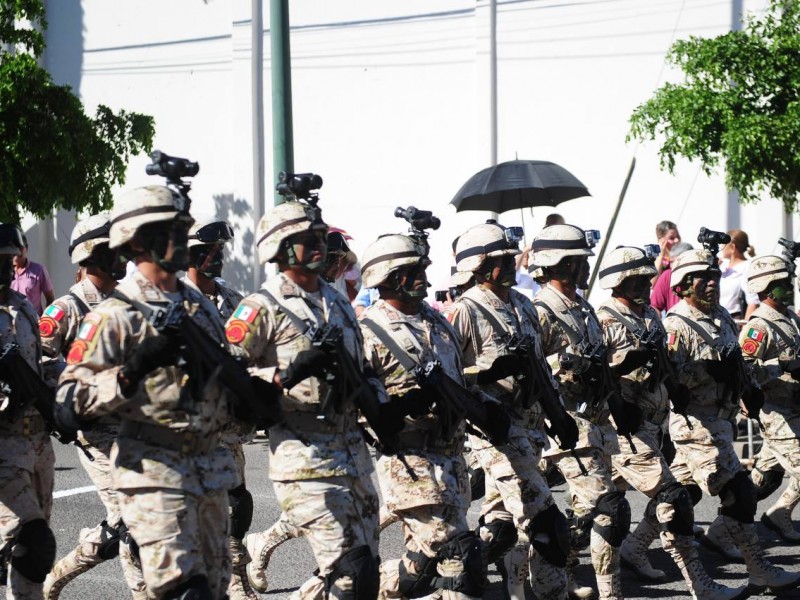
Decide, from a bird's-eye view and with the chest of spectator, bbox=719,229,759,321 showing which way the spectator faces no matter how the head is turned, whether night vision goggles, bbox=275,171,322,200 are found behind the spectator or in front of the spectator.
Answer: in front

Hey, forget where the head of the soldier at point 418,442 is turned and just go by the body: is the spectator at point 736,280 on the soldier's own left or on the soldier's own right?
on the soldier's own left

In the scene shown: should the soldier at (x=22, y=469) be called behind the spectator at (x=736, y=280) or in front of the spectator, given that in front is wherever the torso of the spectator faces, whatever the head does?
in front

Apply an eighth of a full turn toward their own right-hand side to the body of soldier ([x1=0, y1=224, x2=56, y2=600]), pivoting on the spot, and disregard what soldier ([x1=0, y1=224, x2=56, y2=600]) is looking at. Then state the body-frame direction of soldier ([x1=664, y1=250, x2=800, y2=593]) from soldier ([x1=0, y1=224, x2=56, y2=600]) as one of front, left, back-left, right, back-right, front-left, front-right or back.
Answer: left

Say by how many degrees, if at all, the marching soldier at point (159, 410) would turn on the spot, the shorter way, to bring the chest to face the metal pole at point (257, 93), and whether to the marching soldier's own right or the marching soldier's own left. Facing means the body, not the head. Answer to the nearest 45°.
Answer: approximately 135° to the marching soldier's own left

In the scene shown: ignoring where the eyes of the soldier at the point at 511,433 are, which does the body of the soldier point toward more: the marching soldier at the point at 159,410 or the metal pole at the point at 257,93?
the marching soldier
